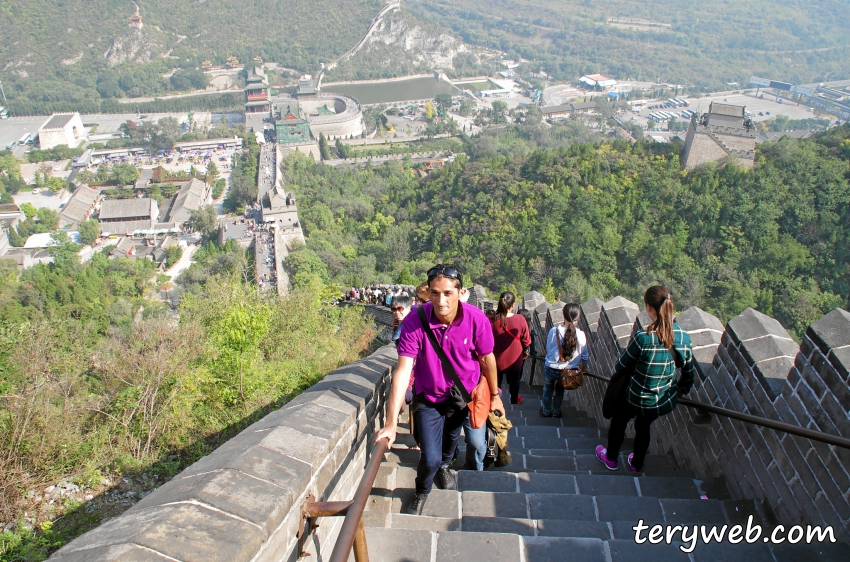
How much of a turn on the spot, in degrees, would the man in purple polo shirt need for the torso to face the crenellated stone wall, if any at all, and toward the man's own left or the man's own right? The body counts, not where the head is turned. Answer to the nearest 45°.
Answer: approximately 90° to the man's own left

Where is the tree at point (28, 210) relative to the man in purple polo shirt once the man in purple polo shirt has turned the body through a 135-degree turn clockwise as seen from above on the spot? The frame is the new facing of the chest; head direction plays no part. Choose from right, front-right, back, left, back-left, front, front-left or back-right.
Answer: front

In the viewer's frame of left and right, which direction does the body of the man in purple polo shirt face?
facing the viewer

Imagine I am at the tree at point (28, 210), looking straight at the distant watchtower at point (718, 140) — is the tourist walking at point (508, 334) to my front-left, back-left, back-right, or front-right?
front-right

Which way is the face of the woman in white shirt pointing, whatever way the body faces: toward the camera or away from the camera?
away from the camera

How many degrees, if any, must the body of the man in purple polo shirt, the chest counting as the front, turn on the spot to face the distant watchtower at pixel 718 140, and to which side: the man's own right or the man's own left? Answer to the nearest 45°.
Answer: approximately 135° to the man's own left

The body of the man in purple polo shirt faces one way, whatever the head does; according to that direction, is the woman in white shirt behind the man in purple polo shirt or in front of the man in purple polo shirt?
behind

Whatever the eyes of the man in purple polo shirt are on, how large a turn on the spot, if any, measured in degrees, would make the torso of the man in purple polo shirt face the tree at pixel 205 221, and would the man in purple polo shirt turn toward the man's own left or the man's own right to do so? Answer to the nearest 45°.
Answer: approximately 135° to the man's own right

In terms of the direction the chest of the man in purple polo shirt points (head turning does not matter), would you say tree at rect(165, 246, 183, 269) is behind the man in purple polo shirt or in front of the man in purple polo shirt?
behind

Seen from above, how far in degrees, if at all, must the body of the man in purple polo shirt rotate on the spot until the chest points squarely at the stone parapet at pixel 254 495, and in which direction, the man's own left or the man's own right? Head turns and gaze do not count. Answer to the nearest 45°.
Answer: approximately 45° to the man's own right

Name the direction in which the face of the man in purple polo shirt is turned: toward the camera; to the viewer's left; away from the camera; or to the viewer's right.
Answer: toward the camera

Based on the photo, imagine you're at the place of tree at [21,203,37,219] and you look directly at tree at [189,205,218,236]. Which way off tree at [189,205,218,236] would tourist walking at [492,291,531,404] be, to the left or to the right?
right

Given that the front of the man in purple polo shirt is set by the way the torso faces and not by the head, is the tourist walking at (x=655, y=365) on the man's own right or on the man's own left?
on the man's own left

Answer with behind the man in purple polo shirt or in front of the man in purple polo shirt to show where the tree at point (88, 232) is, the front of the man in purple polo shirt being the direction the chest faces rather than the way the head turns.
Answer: behind

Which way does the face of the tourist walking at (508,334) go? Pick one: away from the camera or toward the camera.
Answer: away from the camera
